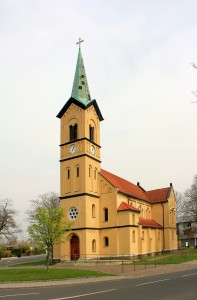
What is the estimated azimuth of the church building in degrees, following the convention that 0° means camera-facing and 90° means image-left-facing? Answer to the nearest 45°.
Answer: approximately 45°
